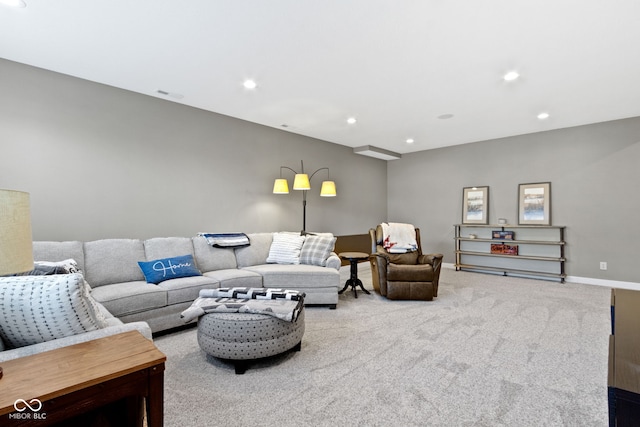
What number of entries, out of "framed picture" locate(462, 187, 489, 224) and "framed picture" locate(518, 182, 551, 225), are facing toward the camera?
2

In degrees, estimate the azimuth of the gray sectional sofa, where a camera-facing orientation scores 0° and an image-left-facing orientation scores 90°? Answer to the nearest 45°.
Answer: approximately 315°

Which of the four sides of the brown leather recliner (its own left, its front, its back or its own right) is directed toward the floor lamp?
right

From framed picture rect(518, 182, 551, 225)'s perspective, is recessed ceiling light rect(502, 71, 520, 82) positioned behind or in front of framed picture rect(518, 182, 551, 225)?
in front

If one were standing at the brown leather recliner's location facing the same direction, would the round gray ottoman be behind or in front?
in front

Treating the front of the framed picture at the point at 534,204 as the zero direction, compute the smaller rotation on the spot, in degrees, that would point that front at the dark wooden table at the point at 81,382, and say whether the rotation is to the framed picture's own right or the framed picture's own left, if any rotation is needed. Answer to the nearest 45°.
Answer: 0° — it already faces it

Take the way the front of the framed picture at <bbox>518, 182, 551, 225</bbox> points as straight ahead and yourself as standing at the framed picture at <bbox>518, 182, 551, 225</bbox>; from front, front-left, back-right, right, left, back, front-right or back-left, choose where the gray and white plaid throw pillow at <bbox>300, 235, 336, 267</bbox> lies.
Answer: front-right
